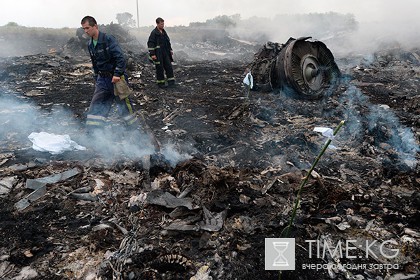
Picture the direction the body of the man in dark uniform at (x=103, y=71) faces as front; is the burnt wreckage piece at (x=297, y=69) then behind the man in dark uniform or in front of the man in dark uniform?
behind

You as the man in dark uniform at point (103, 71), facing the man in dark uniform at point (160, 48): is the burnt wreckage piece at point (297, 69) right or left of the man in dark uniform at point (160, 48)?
right

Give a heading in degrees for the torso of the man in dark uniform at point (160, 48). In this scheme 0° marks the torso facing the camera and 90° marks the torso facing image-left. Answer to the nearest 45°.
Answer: approximately 315°

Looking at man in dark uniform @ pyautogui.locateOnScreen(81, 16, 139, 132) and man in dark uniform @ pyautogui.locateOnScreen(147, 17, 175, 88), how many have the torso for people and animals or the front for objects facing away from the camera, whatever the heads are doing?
0

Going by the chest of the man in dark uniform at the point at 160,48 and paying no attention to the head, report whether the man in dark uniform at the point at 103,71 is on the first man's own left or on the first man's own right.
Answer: on the first man's own right
